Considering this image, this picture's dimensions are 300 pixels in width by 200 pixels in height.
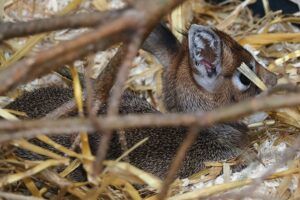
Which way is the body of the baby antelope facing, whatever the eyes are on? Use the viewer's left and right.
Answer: facing to the right of the viewer
